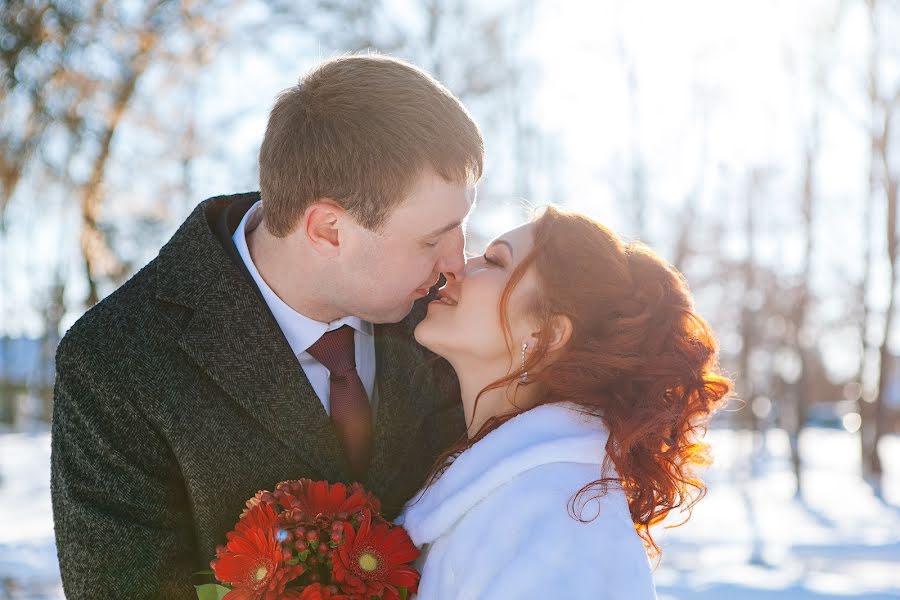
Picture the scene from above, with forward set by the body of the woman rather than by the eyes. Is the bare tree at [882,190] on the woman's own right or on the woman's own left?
on the woman's own right

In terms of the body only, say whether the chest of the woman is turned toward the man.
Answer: yes

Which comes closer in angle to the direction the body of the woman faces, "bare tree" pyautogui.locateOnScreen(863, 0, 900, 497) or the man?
the man

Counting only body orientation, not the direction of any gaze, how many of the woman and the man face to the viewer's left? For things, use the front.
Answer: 1

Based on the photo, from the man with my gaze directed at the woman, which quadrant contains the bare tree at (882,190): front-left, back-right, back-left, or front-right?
front-left

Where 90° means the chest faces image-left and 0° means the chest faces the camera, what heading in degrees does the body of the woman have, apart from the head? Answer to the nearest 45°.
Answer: approximately 90°

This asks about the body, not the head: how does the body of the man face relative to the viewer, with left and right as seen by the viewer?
facing the viewer and to the right of the viewer

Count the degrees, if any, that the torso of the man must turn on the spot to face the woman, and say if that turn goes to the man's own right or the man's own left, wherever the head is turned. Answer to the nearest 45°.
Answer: approximately 45° to the man's own left

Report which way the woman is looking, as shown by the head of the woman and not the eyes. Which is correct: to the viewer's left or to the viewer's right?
to the viewer's left

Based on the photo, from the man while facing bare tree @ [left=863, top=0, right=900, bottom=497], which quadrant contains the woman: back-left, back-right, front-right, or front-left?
front-right

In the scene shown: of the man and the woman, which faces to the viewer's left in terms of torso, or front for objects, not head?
the woman

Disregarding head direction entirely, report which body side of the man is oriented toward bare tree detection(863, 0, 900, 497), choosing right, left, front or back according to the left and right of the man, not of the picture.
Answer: left
